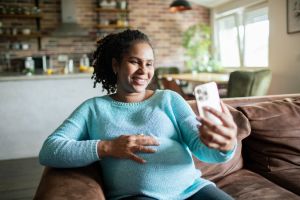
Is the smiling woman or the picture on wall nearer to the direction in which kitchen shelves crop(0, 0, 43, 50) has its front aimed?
the smiling woman

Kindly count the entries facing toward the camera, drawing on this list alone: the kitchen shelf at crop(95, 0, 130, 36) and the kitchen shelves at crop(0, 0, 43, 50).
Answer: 2

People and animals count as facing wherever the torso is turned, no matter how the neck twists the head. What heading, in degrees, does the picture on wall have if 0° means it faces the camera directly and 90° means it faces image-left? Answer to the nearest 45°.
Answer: approximately 45°

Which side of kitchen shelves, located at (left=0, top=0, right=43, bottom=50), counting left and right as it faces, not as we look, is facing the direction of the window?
left

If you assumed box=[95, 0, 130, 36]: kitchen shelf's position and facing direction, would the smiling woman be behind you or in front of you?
in front

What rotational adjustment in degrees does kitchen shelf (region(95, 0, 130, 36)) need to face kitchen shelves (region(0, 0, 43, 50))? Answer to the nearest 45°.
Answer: approximately 90° to its right

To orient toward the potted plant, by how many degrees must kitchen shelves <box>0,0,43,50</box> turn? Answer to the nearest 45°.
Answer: approximately 90° to its left

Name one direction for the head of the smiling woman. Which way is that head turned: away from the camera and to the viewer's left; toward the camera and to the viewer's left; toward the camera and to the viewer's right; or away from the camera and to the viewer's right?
toward the camera and to the viewer's right

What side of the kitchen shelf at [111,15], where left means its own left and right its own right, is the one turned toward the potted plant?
left

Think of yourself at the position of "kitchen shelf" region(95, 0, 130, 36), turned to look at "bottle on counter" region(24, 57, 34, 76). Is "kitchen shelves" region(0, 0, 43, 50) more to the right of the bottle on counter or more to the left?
right

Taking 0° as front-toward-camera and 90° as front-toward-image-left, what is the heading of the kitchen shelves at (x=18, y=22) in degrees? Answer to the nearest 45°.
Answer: approximately 0°

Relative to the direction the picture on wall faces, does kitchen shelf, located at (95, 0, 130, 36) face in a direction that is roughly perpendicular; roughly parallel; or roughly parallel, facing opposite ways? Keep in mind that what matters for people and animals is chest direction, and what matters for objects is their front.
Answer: roughly perpendicular

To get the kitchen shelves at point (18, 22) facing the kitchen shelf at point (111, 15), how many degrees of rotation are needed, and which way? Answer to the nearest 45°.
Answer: approximately 90° to its left

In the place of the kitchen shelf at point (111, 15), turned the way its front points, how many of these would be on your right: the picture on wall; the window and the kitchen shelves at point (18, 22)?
1

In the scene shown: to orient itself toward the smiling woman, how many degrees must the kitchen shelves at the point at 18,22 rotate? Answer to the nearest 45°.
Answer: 0° — it already faces them
